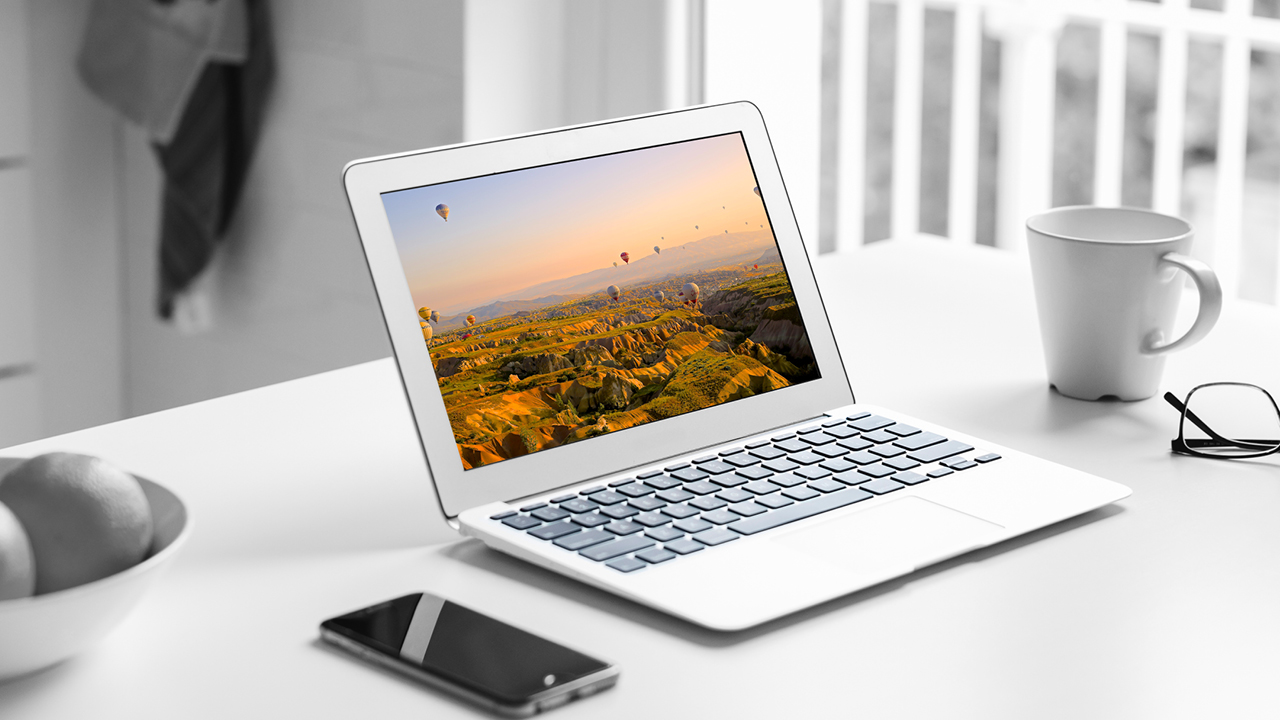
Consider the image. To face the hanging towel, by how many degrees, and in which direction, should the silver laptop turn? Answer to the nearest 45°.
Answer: approximately 180°

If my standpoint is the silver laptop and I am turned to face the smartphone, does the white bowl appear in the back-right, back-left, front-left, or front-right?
front-right

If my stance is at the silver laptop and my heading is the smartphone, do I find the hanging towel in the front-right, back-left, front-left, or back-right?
back-right

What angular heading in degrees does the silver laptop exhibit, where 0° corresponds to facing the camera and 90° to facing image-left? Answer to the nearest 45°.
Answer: approximately 315°
